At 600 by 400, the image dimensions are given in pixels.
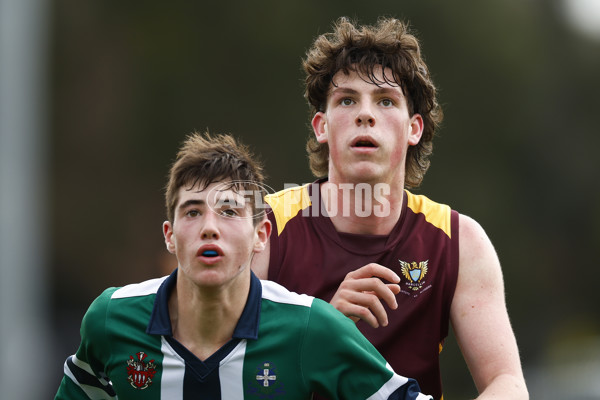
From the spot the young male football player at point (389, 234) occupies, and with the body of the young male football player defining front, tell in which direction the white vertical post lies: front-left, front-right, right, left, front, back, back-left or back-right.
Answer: back-right

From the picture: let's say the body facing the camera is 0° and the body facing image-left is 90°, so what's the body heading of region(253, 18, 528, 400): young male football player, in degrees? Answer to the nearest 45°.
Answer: approximately 0°
